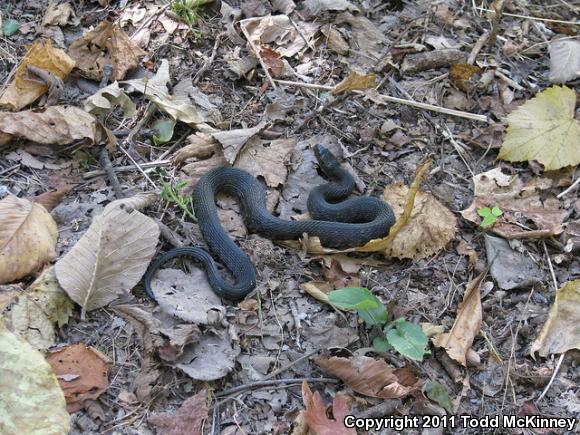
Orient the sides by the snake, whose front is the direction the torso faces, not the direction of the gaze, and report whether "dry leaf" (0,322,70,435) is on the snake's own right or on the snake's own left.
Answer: on the snake's own left

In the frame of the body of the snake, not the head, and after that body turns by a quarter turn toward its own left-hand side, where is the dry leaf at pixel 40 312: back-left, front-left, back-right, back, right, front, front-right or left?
front

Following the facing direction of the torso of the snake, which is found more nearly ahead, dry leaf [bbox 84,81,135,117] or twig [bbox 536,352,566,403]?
the dry leaf

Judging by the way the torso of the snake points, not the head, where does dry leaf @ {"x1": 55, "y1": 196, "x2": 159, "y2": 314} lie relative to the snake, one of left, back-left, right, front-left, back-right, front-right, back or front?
left

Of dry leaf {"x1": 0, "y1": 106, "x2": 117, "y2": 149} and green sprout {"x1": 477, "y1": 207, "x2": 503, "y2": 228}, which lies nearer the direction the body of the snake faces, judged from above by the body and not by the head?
the dry leaf

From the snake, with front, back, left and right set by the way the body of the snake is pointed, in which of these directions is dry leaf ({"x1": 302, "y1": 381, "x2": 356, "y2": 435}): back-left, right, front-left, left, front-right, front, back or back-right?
back-left

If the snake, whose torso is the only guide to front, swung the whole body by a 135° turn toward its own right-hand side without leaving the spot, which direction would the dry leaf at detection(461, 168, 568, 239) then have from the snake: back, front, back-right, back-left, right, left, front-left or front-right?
front

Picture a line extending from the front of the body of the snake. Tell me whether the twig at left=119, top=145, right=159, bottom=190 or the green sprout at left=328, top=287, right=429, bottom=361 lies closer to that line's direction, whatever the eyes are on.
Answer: the twig

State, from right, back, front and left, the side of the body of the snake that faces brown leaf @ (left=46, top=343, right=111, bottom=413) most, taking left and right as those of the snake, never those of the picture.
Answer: left

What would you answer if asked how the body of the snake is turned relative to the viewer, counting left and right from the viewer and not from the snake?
facing away from the viewer and to the left of the viewer
